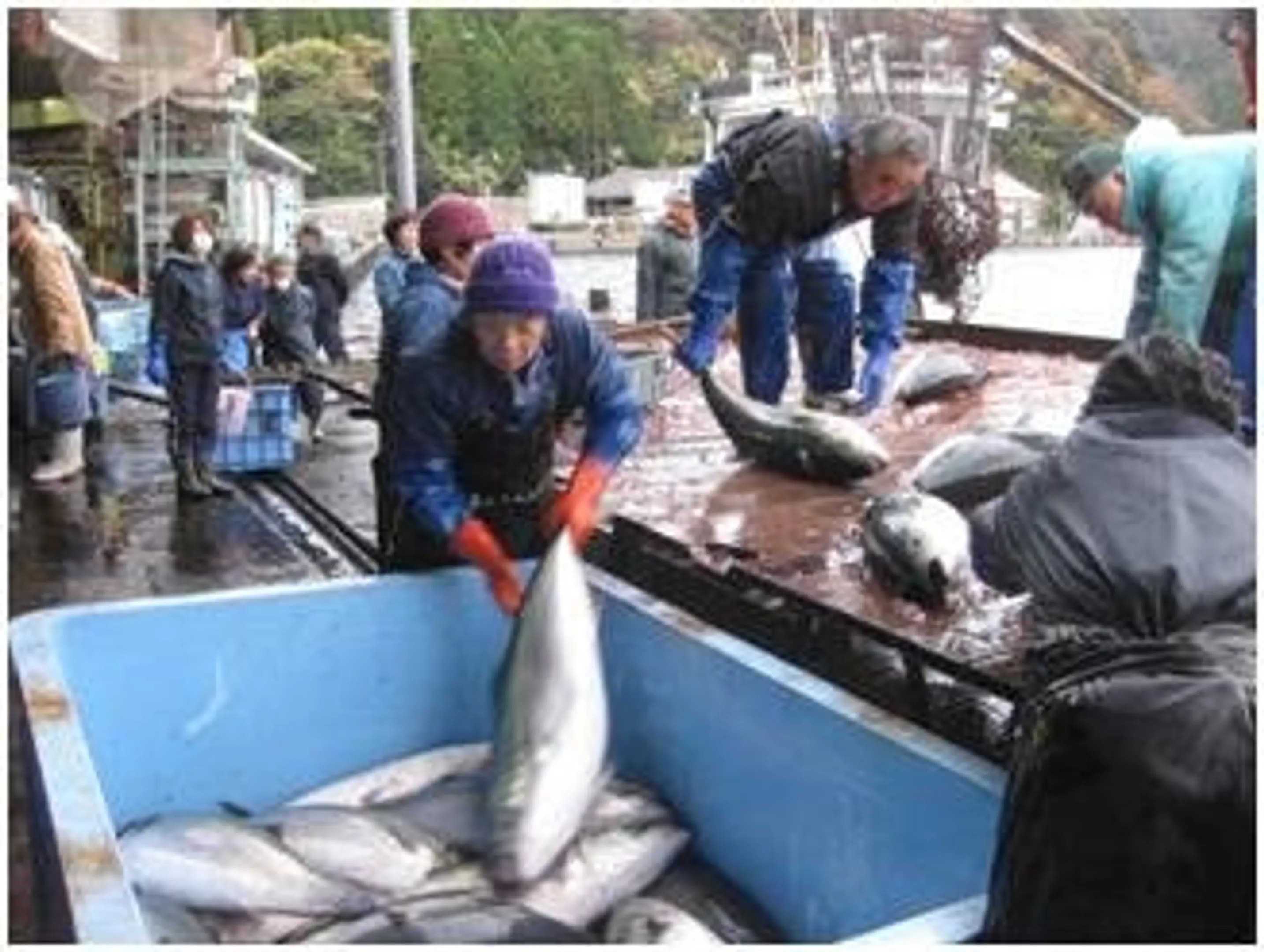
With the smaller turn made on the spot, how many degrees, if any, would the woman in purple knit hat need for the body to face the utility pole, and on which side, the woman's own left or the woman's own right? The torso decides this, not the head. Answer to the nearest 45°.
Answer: approximately 180°

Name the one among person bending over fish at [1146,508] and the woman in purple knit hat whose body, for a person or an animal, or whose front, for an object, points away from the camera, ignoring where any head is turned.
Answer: the person bending over fish

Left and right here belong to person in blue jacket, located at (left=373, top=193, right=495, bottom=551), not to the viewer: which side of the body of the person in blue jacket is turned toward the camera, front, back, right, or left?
right

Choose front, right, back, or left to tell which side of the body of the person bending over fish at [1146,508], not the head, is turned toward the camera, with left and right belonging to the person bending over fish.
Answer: back

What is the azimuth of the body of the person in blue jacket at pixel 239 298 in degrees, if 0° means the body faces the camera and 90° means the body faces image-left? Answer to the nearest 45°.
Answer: approximately 315°

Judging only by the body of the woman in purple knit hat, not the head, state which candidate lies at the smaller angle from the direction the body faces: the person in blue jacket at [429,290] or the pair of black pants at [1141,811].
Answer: the pair of black pants

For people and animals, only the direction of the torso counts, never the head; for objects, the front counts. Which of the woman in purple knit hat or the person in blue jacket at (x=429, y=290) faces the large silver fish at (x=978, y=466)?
the person in blue jacket
